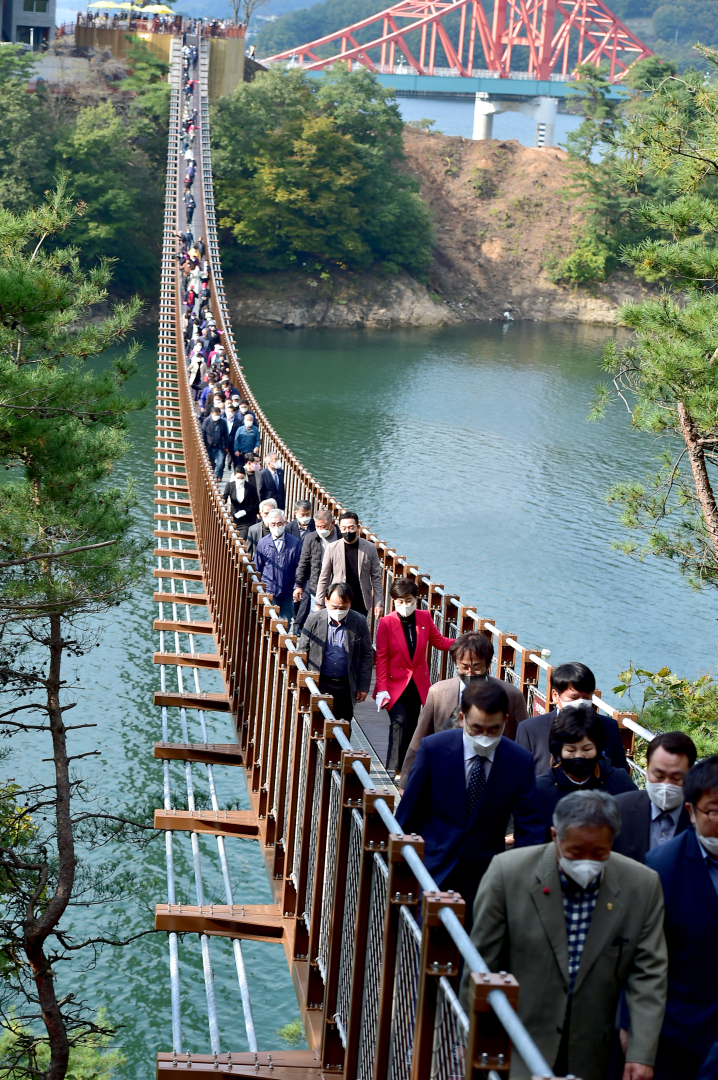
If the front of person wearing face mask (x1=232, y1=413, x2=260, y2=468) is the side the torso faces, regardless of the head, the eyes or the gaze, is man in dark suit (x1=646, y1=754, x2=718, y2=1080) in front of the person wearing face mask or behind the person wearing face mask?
in front

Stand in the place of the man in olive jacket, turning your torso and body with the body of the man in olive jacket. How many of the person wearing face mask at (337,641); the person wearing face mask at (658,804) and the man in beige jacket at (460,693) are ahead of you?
0

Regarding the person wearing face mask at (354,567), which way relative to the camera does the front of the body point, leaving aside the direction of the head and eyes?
toward the camera

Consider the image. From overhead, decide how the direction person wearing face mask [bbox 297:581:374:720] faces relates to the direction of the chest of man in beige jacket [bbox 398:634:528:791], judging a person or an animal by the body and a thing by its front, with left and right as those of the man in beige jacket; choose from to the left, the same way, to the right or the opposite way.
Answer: the same way

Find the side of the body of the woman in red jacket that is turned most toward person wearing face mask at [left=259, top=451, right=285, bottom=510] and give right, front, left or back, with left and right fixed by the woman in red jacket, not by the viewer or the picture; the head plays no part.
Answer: back

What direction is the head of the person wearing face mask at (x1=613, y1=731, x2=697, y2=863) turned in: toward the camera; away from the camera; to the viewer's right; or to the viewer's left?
toward the camera

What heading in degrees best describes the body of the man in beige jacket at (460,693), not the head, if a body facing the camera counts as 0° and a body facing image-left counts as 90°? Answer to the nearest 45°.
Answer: approximately 0°

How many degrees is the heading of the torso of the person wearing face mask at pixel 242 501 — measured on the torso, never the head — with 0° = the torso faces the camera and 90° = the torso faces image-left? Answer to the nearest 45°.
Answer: approximately 0°

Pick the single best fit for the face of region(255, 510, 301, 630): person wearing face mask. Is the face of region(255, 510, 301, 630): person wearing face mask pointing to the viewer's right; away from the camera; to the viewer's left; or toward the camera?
toward the camera

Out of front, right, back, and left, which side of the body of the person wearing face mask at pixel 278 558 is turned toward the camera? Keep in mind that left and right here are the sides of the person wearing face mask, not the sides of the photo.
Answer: front

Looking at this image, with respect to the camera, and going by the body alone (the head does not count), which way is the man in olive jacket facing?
toward the camera

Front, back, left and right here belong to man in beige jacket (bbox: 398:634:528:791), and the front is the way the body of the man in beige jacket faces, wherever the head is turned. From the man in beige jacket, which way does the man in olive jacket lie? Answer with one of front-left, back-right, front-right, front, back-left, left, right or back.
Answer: front

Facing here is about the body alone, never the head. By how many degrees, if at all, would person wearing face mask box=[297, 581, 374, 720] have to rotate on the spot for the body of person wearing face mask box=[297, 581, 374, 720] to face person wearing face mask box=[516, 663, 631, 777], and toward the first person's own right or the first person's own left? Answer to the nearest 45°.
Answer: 0° — they already face them

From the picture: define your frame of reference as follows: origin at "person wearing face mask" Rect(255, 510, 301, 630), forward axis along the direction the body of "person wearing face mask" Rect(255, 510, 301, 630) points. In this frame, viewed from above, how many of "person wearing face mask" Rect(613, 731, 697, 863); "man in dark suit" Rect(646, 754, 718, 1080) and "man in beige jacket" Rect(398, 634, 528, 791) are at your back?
0

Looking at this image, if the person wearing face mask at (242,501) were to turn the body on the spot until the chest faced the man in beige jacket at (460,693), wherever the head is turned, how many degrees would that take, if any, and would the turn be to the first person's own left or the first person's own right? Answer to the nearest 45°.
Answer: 0° — they already face them

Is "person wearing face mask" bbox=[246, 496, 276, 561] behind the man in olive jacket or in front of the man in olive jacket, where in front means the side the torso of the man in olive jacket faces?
behind

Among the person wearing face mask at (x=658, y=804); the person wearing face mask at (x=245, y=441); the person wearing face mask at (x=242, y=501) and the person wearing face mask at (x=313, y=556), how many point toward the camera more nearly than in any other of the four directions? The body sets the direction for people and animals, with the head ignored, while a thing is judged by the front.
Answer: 4
